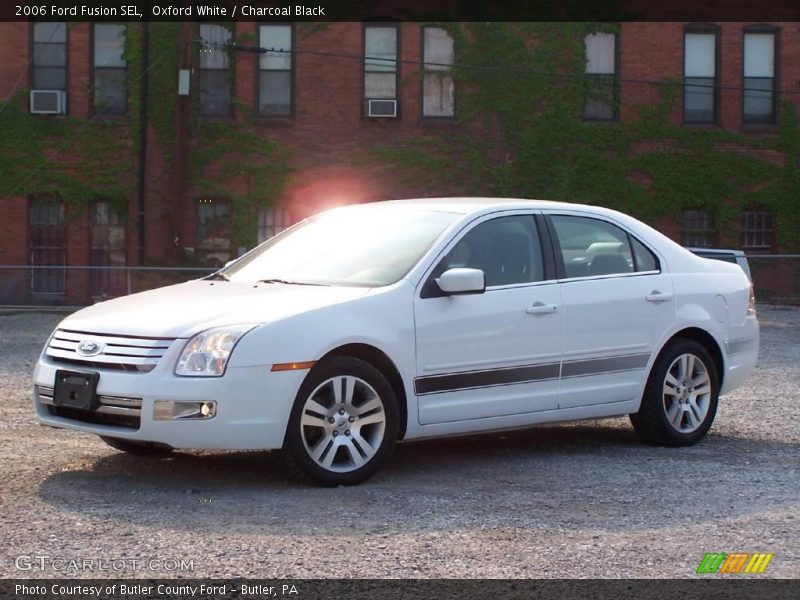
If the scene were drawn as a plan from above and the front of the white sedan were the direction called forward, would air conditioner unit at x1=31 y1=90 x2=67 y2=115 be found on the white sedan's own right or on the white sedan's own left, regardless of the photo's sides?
on the white sedan's own right

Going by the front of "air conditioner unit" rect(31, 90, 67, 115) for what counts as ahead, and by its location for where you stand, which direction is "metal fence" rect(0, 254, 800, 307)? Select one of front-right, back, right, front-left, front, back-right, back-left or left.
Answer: front

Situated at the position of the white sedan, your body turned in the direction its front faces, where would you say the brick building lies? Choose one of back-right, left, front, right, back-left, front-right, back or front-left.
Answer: back-right

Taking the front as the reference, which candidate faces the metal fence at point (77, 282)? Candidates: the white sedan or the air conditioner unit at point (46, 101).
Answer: the air conditioner unit

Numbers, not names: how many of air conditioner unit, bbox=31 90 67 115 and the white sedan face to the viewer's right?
0

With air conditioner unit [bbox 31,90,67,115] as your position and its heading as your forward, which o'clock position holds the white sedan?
The white sedan is roughly at 12 o'clock from the air conditioner unit.

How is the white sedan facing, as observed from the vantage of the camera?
facing the viewer and to the left of the viewer
